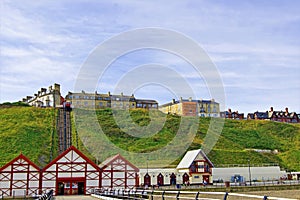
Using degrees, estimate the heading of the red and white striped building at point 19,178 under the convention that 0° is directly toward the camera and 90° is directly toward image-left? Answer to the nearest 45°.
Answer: approximately 0°

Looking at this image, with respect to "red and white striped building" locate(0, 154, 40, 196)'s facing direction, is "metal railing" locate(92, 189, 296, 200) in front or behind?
in front
